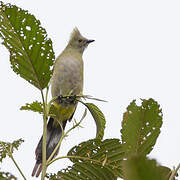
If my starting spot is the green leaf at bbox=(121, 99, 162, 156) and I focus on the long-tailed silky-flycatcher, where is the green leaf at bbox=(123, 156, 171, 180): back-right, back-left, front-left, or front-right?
back-left

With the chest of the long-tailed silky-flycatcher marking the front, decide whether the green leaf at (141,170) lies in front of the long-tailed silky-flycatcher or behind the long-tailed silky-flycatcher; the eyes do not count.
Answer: in front

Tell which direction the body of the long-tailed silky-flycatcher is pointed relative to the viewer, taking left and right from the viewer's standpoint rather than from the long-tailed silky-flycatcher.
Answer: facing the viewer and to the right of the viewer

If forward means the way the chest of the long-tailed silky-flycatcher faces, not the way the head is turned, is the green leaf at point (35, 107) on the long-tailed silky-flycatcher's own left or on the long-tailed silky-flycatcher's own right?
on the long-tailed silky-flycatcher's own right

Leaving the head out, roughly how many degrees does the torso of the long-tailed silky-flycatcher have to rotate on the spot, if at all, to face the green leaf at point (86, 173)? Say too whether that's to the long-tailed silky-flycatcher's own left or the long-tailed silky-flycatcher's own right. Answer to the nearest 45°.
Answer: approximately 45° to the long-tailed silky-flycatcher's own left

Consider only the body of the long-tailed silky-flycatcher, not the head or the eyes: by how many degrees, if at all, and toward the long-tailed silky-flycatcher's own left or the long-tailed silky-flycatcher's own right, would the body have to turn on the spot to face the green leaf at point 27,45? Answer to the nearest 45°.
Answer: approximately 45° to the long-tailed silky-flycatcher's own right

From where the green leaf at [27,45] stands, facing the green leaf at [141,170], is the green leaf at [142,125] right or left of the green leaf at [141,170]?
left
